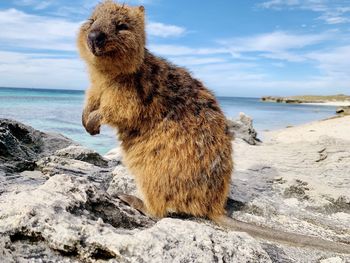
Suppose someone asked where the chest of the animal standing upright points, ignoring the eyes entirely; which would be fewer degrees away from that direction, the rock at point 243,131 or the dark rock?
the dark rock

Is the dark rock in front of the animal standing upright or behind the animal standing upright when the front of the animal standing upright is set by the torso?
in front

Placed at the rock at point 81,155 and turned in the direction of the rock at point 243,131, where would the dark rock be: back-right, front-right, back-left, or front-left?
back-left

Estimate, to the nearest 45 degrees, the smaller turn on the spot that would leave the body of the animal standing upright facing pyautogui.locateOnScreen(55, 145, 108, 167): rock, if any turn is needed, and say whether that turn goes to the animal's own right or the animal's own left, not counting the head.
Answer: approximately 45° to the animal's own right
